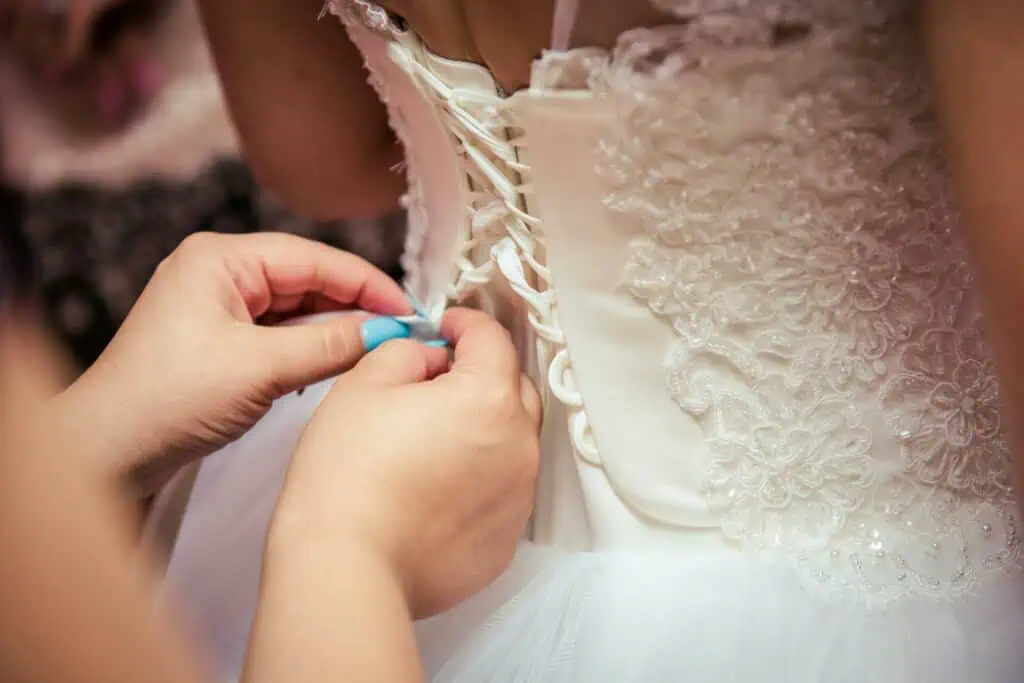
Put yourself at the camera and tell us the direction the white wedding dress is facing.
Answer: facing away from the viewer and to the right of the viewer

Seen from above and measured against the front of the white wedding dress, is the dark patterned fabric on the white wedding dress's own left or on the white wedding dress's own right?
on the white wedding dress's own left
